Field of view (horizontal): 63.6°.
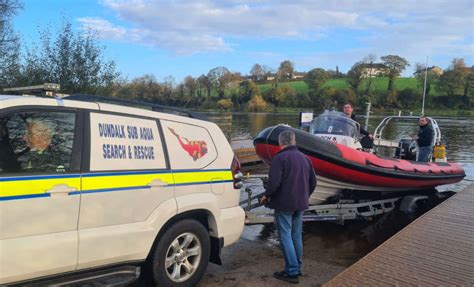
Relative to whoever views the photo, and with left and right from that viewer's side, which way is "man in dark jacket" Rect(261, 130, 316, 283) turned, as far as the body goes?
facing away from the viewer and to the left of the viewer

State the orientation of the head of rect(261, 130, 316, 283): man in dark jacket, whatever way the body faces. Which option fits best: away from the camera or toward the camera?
away from the camera

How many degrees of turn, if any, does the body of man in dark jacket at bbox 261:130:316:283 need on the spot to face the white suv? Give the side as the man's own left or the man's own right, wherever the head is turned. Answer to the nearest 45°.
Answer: approximately 90° to the man's own left

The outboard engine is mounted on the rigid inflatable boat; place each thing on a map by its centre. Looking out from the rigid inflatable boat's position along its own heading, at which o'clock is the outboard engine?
The outboard engine is roughly at 5 o'clock from the rigid inflatable boat.

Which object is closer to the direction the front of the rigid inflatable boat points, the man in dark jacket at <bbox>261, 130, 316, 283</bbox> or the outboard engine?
the man in dark jacket

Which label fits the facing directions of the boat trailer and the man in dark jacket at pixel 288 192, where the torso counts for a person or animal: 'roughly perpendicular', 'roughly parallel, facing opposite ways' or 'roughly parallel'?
roughly perpendicular

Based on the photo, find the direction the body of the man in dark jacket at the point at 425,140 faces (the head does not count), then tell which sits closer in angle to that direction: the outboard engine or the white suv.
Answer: the white suv

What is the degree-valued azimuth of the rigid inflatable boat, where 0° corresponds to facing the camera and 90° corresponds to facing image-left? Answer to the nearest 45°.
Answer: approximately 45°
